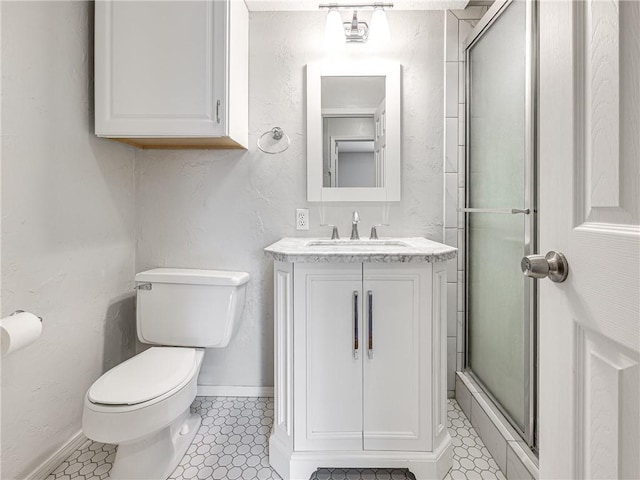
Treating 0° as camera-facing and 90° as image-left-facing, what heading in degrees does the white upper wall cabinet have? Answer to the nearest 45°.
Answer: approximately 0°

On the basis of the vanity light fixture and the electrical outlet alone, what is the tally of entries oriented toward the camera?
2

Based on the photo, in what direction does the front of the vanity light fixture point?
toward the camera

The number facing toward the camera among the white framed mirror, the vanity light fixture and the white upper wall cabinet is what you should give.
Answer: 3

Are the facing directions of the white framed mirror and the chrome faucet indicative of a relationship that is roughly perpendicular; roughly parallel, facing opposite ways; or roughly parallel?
roughly parallel

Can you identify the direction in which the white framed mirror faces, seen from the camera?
facing the viewer
